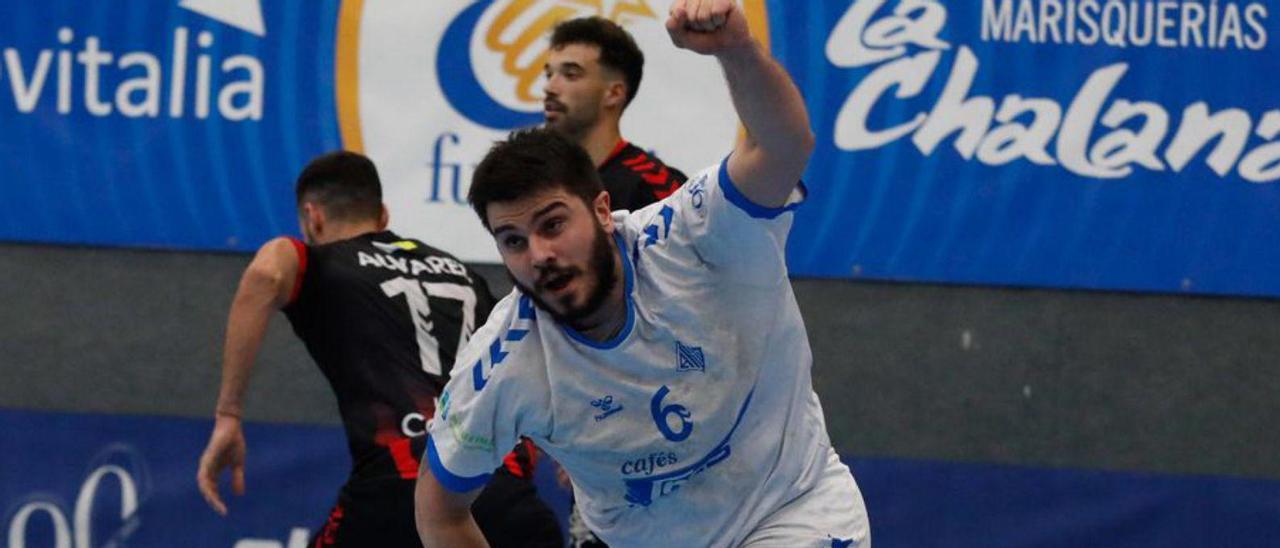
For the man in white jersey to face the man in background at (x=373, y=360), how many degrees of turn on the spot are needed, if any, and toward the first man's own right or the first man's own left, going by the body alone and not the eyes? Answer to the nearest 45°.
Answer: approximately 135° to the first man's own right

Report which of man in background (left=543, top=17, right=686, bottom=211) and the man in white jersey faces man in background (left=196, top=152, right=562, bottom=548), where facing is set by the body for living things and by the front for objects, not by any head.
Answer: man in background (left=543, top=17, right=686, bottom=211)

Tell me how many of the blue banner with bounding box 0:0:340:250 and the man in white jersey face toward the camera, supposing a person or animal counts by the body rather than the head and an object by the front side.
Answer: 2

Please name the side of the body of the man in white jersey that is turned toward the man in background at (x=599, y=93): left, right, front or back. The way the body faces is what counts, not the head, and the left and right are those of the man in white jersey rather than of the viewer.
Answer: back

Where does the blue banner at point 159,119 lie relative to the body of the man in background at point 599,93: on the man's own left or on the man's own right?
on the man's own right

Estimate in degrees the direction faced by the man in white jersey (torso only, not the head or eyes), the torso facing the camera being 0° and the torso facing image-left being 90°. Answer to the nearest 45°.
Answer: approximately 0°

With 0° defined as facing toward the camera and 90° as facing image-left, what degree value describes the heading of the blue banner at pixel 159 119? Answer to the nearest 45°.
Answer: approximately 0°

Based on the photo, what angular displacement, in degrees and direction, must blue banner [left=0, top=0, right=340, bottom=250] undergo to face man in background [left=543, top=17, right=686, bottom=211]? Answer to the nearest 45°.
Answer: approximately 45° to its left
